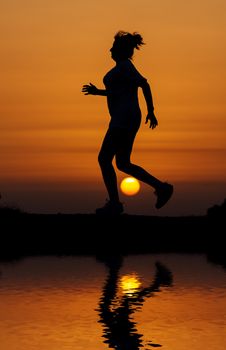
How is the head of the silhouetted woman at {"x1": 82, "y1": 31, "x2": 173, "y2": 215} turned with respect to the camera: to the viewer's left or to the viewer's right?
to the viewer's left

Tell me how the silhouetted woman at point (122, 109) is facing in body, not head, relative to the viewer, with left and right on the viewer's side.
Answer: facing to the left of the viewer
